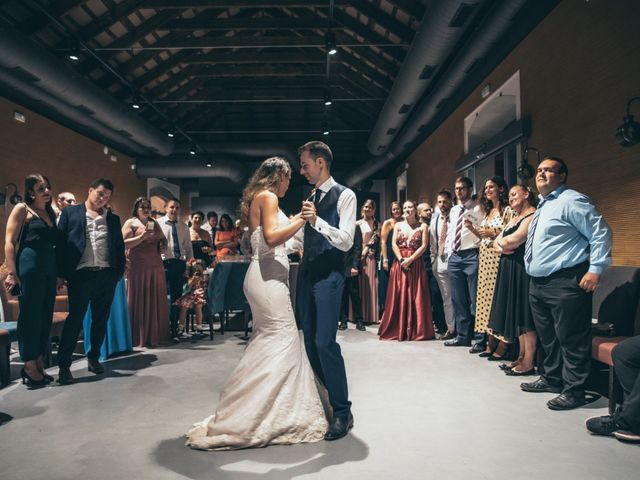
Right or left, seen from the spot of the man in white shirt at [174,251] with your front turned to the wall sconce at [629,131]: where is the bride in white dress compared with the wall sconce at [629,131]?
right

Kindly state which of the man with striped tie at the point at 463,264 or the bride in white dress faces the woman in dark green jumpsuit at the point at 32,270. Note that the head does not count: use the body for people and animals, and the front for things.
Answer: the man with striped tie

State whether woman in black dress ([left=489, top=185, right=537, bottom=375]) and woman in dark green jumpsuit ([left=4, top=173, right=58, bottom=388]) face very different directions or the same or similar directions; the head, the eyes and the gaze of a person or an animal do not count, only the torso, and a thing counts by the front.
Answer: very different directions

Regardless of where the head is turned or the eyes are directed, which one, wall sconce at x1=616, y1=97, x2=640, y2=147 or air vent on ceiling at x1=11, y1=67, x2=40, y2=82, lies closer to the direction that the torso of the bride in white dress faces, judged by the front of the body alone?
the wall sconce

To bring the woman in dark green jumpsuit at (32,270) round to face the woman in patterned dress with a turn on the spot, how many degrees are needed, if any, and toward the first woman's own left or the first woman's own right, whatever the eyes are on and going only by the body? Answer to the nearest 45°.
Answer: approximately 45° to the first woman's own left

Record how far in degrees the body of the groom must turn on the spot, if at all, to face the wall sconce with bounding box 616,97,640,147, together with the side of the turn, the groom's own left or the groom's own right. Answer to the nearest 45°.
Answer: approximately 135° to the groom's own left

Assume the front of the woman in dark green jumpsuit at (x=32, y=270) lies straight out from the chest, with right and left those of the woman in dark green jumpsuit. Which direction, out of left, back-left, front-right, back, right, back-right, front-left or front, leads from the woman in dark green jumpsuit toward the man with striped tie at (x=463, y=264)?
front-left

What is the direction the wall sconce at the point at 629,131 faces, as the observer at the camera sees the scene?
facing to the left of the viewer

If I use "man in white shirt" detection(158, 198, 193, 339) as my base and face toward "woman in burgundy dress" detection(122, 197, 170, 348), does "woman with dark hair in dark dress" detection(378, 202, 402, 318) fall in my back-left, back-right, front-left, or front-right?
back-left

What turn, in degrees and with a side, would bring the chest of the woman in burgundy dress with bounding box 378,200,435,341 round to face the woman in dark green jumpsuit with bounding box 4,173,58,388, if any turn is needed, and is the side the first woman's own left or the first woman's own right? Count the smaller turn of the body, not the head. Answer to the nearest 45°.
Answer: approximately 45° to the first woman's own right

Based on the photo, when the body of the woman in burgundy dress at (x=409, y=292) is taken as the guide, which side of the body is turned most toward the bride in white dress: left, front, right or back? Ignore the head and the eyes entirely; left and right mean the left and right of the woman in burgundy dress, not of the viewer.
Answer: front

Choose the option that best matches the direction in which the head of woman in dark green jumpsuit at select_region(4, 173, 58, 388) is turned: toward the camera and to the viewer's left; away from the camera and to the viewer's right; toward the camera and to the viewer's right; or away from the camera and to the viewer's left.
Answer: toward the camera and to the viewer's right

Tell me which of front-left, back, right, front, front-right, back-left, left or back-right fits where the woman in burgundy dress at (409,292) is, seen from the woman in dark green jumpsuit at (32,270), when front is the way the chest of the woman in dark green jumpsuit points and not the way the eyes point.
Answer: front-left

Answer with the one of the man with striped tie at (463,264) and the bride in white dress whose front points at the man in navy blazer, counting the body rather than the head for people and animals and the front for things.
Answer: the man with striped tie

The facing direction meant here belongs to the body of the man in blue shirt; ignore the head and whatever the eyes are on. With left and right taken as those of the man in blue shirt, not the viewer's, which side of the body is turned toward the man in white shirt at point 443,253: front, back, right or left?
right

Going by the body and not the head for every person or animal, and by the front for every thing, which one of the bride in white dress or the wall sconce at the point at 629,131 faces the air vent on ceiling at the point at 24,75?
the wall sconce
